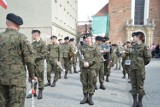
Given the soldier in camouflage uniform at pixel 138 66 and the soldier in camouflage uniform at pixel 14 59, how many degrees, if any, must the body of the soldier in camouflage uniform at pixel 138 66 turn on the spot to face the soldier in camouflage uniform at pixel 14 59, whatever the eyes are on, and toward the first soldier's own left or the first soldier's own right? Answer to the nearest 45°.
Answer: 0° — they already face them

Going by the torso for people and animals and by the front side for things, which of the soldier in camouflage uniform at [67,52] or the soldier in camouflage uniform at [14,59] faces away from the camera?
the soldier in camouflage uniform at [14,59]

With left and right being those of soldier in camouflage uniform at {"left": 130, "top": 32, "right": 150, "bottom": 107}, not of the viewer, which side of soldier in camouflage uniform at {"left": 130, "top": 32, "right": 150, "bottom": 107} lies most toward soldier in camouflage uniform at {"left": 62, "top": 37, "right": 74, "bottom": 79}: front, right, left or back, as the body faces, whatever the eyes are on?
right

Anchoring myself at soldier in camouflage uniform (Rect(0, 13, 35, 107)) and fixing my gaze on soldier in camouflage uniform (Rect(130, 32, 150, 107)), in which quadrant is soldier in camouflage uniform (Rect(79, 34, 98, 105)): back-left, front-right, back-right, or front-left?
front-left

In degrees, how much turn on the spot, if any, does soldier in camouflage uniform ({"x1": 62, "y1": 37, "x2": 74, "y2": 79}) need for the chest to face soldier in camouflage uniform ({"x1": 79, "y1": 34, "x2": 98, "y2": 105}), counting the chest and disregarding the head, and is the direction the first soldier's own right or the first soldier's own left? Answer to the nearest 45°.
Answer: approximately 45° to the first soldier's own left

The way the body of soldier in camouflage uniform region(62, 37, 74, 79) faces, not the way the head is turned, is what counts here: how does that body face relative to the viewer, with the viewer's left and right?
facing the viewer and to the left of the viewer

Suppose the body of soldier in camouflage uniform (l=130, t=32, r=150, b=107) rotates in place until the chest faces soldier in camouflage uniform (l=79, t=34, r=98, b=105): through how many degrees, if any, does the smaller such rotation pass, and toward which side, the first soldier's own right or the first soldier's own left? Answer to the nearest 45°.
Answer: approximately 45° to the first soldier's own right

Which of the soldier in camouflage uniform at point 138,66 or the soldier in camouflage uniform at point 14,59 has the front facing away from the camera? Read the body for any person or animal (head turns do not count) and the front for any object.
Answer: the soldier in camouflage uniform at point 14,59

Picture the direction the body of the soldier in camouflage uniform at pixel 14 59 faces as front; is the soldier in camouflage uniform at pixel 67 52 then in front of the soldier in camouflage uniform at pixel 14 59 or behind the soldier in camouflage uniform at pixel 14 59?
in front

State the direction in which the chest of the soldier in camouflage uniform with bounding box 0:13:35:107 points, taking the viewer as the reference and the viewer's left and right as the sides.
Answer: facing away from the viewer

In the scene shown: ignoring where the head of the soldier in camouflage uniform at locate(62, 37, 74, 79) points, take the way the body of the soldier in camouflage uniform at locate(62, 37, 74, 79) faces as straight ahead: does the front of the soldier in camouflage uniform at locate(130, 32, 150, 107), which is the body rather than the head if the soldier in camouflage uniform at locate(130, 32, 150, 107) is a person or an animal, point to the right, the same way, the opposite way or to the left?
the same way

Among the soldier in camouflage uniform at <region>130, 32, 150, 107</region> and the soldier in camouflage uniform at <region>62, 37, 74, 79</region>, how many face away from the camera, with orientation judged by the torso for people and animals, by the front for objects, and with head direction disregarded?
0

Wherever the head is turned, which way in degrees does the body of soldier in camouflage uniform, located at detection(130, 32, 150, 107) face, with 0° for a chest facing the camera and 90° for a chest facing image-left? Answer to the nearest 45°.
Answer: approximately 45°

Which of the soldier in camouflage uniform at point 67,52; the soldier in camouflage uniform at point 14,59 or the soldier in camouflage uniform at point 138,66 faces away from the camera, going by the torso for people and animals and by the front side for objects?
the soldier in camouflage uniform at point 14,59
